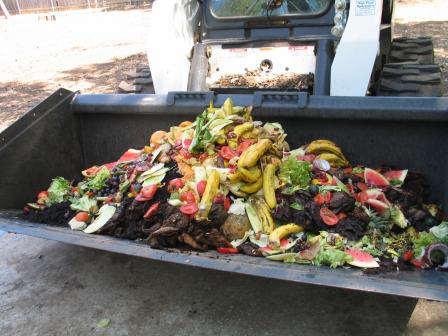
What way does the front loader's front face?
toward the camera
